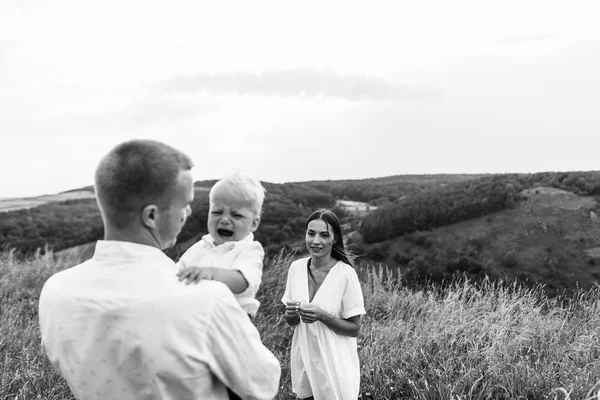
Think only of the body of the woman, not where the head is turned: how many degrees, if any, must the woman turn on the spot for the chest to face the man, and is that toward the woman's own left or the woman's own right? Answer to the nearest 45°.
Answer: approximately 45° to the woman's own left

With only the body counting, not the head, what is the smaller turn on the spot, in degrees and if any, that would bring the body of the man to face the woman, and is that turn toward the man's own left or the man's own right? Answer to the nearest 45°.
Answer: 0° — they already face them

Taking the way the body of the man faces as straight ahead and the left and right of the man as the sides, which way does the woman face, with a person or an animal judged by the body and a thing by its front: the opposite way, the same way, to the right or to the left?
the opposite way

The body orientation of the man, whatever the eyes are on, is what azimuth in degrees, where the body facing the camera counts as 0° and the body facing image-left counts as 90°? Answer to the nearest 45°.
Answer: approximately 225°

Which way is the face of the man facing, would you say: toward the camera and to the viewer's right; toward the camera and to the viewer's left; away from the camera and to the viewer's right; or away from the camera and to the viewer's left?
away from the camera and to the viewer's right
